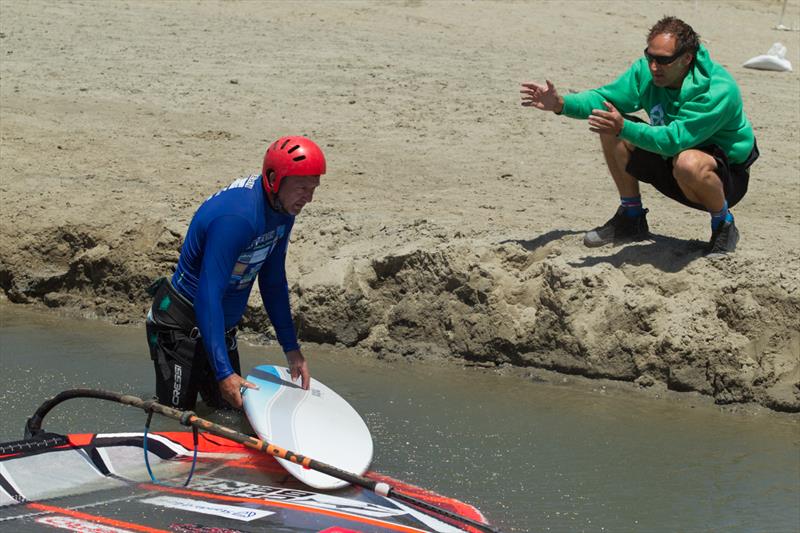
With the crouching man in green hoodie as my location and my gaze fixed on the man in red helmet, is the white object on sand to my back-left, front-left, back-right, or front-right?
back-right

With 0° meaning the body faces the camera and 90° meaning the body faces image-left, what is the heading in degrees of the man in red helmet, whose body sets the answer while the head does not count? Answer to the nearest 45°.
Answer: approximately 315°

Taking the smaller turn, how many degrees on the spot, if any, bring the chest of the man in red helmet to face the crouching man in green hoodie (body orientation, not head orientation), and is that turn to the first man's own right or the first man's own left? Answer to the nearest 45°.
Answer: approximately 90° to the first man's own left

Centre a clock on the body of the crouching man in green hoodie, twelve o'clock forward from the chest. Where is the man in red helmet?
The man in red helmet is roughly at 12 o'clock from the crouching man in green hoodie.

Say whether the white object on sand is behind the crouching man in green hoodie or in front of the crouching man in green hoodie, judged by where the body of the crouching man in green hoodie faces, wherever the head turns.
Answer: behind

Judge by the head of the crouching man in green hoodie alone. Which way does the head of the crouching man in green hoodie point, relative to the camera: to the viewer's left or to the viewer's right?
to the viewer's left

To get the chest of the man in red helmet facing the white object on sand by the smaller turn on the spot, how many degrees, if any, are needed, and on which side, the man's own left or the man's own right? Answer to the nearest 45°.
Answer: approximately 90° to the man's own left
